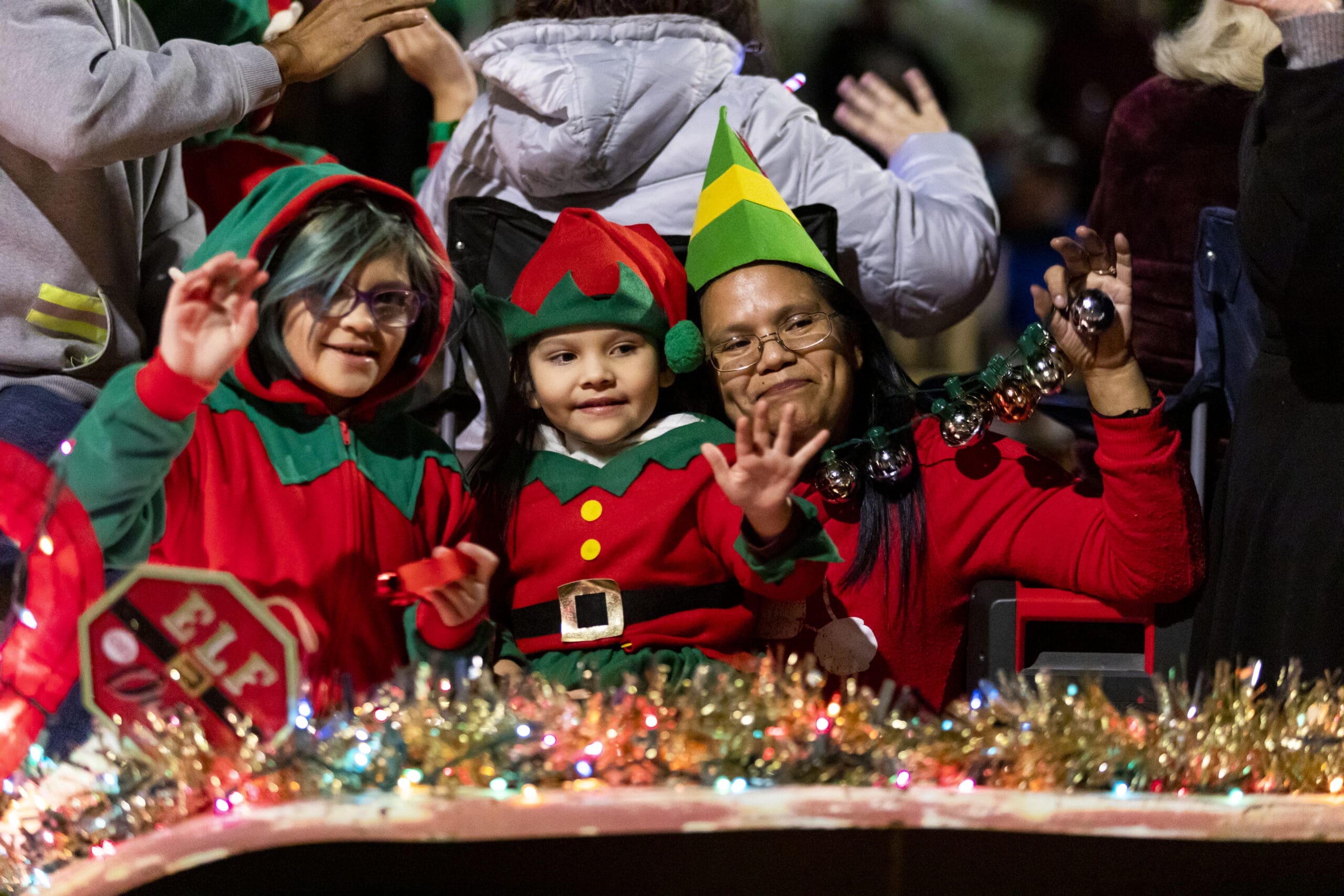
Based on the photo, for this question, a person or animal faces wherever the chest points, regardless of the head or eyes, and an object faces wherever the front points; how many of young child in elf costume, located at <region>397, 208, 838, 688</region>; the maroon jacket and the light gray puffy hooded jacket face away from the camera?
2

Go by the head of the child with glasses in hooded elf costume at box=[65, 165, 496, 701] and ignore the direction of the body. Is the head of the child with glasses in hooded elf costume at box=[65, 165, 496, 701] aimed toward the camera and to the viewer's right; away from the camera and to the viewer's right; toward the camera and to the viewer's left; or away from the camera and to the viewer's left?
toward the camera and to the viewer's right

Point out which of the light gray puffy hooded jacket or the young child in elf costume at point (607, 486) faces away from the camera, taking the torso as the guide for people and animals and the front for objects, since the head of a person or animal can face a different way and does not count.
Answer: the light gray puffy hooded jacket

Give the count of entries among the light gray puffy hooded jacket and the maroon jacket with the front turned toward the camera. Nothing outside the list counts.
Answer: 0

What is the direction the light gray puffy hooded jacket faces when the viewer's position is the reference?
facing away from the viewer

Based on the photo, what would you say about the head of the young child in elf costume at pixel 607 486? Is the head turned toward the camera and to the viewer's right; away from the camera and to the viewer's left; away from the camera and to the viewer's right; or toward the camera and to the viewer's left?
toward the camera and to the viewer's left

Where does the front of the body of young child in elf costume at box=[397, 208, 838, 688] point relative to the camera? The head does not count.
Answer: toward the camera
